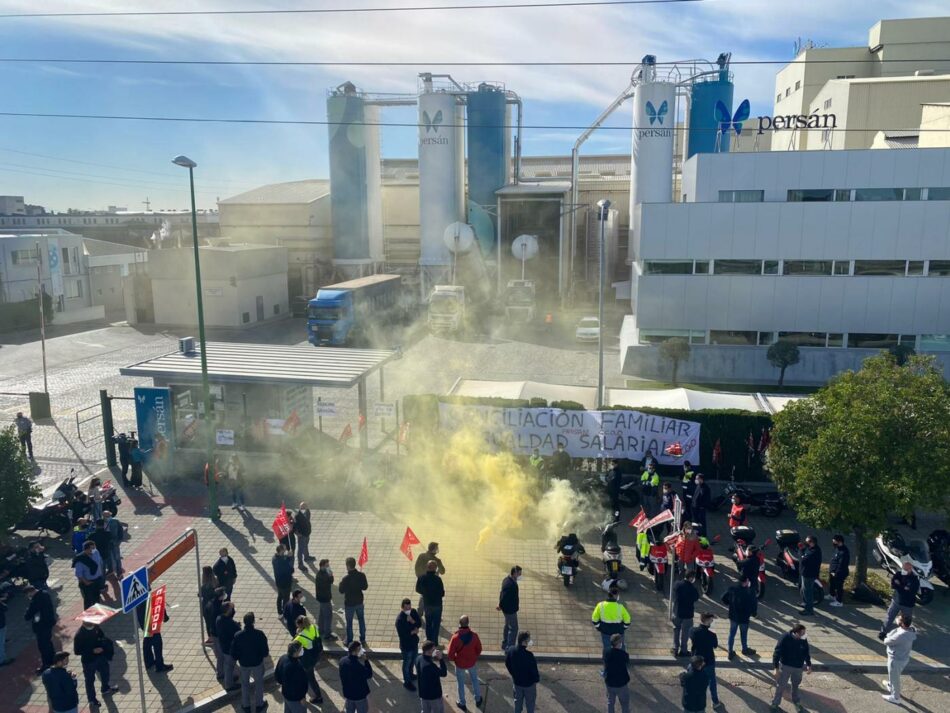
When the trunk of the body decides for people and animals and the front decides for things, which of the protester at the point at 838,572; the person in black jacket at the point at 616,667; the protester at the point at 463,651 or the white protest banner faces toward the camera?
the white protest banner

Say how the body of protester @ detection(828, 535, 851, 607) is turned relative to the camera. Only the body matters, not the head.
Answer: to the viewer's left

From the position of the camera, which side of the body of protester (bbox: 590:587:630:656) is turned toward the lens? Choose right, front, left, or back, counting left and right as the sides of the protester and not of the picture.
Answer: back

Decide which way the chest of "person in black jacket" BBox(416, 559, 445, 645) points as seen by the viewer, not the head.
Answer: away from the camera

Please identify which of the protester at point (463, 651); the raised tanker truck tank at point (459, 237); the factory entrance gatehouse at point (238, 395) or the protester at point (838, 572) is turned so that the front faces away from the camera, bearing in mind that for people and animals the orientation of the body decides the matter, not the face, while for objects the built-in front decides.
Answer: the protester at point (463, 651)

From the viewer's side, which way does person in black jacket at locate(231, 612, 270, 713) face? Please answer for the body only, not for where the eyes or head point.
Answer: away from the camera

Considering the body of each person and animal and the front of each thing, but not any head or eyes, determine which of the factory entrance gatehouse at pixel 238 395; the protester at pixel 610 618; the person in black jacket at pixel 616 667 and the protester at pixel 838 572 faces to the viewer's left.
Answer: the protester at pixel 838 572

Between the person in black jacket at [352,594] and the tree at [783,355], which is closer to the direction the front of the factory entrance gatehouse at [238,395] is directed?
the person in black jacket

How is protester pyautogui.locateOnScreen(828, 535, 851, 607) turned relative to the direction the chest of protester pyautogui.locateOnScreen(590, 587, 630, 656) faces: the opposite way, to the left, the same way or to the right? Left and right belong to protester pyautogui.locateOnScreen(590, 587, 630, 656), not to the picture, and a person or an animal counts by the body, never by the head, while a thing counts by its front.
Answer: to the left

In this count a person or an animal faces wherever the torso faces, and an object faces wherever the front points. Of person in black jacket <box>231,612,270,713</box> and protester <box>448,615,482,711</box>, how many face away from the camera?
2

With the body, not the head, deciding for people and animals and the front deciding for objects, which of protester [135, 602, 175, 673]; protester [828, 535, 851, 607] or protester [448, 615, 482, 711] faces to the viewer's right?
protester [135, 602, 175, 673]

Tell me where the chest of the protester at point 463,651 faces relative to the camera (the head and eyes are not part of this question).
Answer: away from the camera
